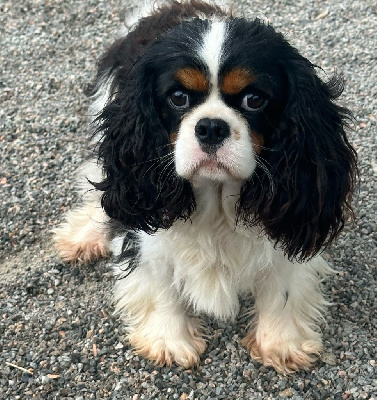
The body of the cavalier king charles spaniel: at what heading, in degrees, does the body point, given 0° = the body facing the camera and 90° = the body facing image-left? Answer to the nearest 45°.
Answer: approximately 0°
